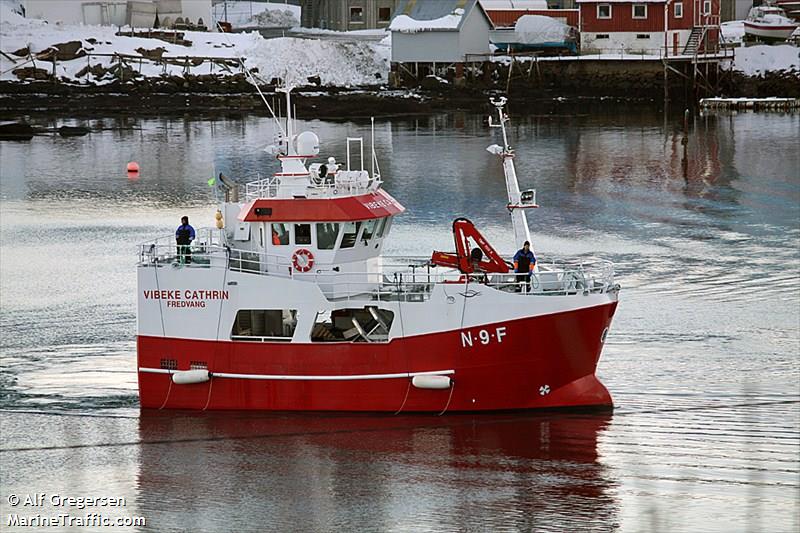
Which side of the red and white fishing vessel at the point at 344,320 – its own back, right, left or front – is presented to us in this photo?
right
